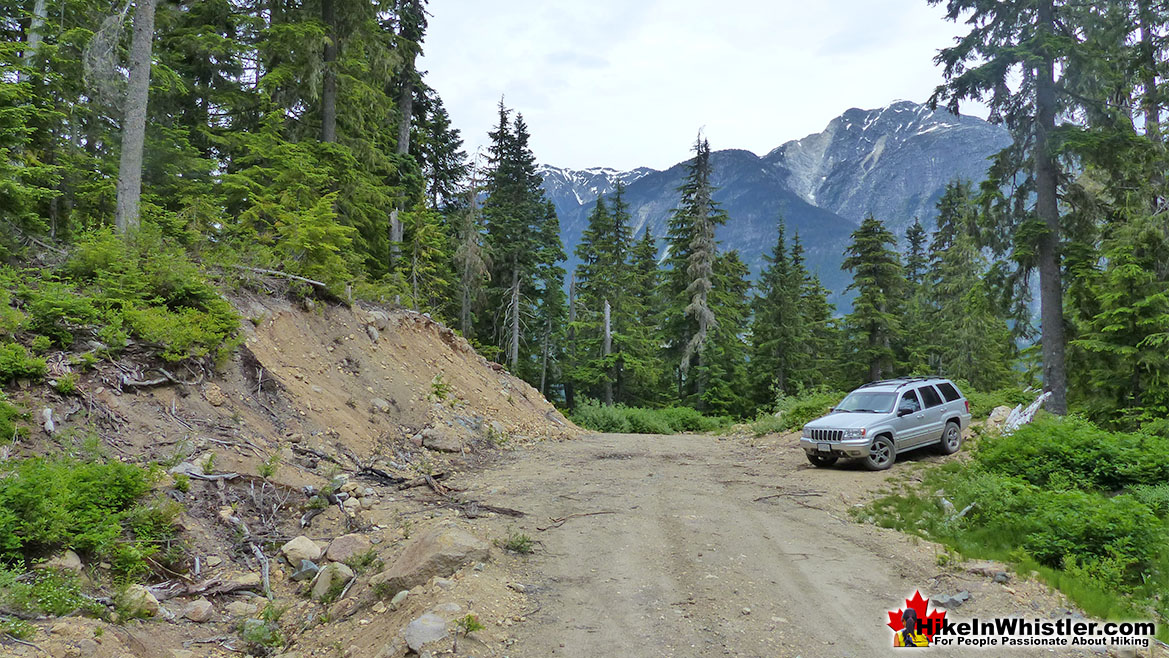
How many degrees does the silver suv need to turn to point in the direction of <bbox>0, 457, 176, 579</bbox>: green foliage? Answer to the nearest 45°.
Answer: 0° — it already faces it

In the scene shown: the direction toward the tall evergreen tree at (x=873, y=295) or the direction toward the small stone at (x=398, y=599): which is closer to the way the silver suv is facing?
the small stone

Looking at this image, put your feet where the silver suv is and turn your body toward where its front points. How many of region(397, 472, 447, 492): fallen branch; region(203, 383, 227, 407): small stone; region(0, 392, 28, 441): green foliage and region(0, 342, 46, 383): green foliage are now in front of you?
4

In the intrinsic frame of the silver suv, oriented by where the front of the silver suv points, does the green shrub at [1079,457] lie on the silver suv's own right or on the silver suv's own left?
on the silver suv's own left

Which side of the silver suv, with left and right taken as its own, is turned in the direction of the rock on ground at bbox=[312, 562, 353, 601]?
front

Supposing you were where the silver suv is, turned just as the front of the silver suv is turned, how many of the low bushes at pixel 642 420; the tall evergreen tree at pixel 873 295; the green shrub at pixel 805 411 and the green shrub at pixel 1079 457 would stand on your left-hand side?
1

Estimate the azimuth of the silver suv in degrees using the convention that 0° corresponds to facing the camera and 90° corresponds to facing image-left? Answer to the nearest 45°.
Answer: approximately 45°

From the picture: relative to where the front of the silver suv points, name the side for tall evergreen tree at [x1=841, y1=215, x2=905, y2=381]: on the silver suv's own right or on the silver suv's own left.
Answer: on the silver suv's own right

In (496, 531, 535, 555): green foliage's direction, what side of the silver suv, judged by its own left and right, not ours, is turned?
front

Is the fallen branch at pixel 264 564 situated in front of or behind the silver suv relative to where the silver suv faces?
in front

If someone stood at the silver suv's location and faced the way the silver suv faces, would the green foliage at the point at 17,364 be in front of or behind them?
in front

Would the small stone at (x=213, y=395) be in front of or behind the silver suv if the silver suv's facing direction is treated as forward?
in front
